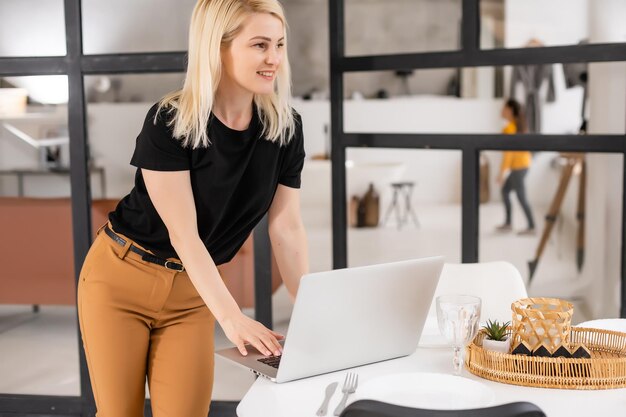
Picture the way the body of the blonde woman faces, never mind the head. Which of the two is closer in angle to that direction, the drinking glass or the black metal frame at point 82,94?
the drinking glass

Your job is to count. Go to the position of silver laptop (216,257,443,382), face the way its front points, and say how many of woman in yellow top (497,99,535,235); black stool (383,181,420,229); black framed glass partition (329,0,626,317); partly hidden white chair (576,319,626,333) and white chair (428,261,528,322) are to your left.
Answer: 0

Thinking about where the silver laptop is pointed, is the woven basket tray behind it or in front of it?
behind

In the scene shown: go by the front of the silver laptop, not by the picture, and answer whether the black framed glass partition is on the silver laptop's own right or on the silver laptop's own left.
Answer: on the silver laptop's own right

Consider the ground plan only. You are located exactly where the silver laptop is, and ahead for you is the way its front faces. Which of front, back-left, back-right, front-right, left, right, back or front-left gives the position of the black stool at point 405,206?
front-right

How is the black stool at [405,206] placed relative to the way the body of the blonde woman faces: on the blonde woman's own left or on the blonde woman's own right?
on the blonde woman's own left

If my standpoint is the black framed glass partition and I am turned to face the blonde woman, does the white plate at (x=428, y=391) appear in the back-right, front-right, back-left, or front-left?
front-left

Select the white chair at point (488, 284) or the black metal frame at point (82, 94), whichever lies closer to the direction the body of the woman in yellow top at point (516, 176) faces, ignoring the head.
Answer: the black metal frame

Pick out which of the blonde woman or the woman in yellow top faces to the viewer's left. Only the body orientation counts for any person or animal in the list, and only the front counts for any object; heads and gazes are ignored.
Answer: the woman in yellow top

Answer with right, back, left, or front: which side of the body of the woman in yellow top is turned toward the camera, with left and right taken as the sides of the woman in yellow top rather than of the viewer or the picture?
left

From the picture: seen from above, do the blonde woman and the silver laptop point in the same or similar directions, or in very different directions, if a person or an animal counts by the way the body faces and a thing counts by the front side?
very different directions

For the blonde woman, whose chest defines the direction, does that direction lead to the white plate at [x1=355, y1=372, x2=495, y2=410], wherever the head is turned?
yes

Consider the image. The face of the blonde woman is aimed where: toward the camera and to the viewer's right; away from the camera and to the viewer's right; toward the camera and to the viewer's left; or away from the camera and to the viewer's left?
toward the camera and to the viewer's right

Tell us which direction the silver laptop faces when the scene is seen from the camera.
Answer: facing away from the viewer and to the left of the viewer

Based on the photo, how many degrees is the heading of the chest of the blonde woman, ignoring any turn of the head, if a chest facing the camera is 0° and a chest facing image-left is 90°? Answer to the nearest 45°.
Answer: approximately 315°

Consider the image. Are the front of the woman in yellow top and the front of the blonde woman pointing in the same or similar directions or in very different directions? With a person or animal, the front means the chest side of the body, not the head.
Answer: very different directions

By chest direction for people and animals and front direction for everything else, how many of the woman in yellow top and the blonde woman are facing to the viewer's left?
1

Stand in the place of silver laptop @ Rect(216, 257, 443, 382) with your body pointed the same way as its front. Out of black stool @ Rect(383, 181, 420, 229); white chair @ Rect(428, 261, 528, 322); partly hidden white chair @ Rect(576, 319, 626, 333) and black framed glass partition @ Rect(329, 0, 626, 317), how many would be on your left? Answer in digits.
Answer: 0
